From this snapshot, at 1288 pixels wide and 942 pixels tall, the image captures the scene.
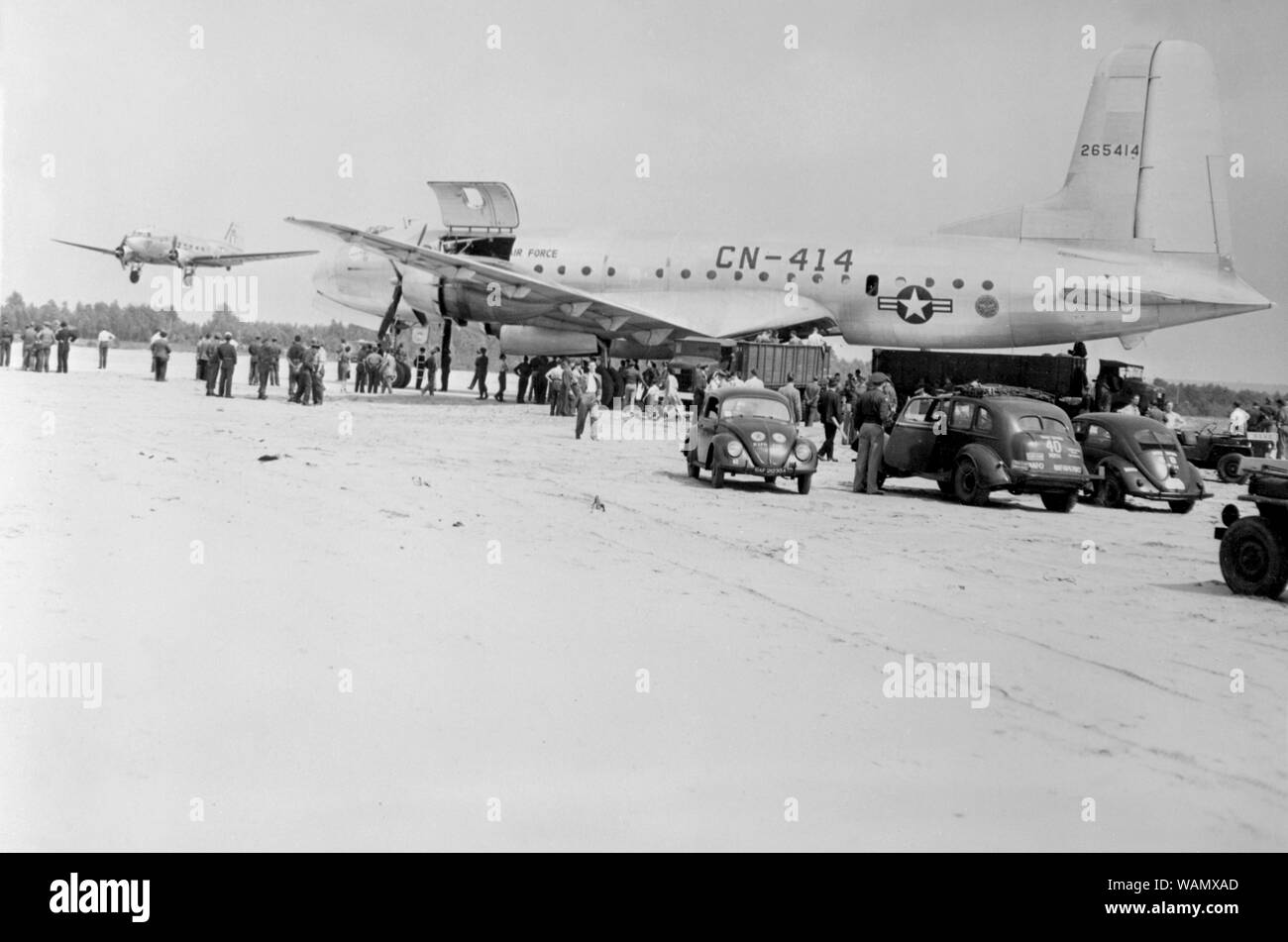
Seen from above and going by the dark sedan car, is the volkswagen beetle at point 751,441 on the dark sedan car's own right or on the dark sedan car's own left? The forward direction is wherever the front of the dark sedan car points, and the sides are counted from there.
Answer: on the dark sedan car's own left

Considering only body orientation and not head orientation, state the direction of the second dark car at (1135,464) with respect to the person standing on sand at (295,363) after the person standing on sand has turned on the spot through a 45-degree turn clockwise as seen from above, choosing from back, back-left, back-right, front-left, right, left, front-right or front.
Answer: right

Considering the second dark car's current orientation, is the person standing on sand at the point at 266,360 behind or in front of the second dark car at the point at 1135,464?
in front

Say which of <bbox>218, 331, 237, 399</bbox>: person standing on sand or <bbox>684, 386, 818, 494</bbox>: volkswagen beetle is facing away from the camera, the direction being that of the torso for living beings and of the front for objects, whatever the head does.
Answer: the person standing on sand

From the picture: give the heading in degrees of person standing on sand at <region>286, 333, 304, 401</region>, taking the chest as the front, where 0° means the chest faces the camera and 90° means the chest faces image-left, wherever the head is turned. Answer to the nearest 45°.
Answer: approximately 180°

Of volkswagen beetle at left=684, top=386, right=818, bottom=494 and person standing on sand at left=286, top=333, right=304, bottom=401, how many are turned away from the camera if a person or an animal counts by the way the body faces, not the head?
1

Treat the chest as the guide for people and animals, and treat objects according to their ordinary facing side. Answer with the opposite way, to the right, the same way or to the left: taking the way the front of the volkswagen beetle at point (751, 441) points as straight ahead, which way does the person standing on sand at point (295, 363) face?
the opposite way

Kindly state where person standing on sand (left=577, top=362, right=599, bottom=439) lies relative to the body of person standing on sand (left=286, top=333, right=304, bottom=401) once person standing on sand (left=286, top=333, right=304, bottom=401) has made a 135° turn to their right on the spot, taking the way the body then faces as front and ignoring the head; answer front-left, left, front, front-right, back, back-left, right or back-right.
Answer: front

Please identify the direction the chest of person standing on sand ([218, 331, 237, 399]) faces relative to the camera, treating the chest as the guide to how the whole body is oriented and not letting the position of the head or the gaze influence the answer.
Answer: away from the camera

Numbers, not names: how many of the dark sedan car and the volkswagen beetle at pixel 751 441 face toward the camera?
1

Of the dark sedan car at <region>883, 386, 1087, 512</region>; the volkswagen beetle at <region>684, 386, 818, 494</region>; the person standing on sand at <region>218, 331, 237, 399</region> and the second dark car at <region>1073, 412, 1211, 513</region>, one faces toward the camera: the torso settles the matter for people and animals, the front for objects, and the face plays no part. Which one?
the volkswagen beetle

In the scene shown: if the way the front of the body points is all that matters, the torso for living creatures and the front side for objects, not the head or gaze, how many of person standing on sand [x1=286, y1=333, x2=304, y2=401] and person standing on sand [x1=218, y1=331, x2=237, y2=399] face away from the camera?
2

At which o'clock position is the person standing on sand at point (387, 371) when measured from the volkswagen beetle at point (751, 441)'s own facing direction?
The person standing on sand is roughly at 5 o'clock from the volkswagen beetle.

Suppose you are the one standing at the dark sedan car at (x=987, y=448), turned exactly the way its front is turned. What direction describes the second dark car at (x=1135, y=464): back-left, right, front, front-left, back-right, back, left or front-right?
right
